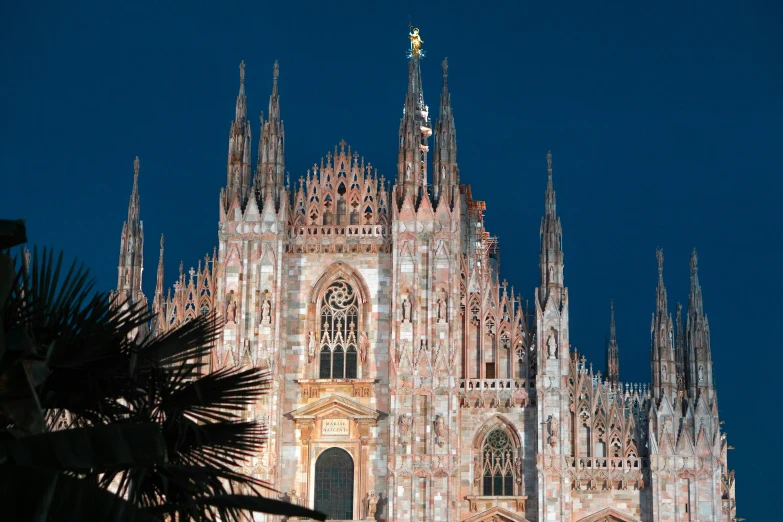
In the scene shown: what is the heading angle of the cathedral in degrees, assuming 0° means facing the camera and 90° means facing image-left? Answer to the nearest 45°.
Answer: approximately 0°
